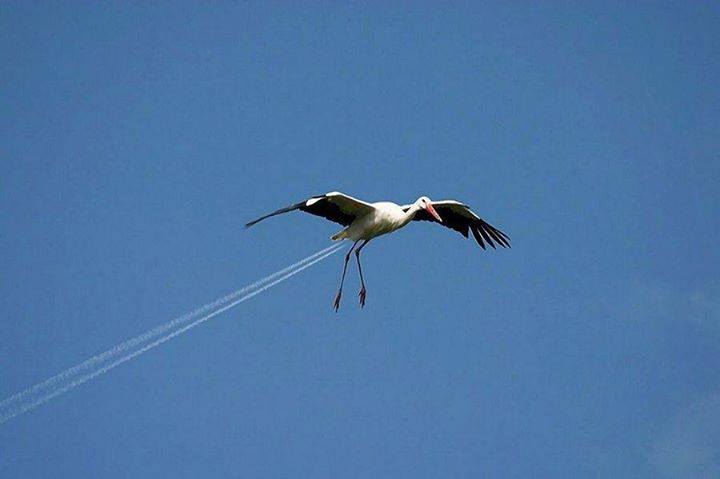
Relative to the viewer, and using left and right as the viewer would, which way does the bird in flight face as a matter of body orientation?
facing the viewer and to the right of the viewer
